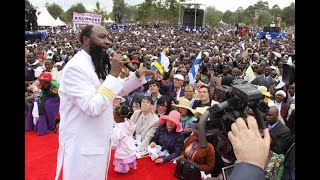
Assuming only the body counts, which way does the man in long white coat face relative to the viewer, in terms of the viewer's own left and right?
facing to the right of the viewer

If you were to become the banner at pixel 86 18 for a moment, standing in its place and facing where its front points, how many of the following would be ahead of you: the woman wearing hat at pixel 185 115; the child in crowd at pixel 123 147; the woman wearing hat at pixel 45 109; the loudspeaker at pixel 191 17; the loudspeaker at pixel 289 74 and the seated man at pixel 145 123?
5

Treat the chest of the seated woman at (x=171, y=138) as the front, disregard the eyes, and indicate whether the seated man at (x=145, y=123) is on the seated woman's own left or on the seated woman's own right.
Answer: on the seated woman's own right

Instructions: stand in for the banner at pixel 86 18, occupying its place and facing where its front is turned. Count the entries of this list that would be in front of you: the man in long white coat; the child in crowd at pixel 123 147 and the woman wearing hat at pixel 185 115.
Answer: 3

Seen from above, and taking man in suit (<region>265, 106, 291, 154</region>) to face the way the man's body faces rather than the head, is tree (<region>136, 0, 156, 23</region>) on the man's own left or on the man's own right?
on the man's own right

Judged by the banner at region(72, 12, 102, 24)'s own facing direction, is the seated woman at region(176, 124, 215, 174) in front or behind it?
in front

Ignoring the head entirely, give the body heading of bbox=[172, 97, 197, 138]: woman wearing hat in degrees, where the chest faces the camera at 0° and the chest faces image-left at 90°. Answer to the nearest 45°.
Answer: approximately 45°

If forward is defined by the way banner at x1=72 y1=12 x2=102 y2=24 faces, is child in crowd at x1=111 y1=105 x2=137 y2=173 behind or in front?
in front
